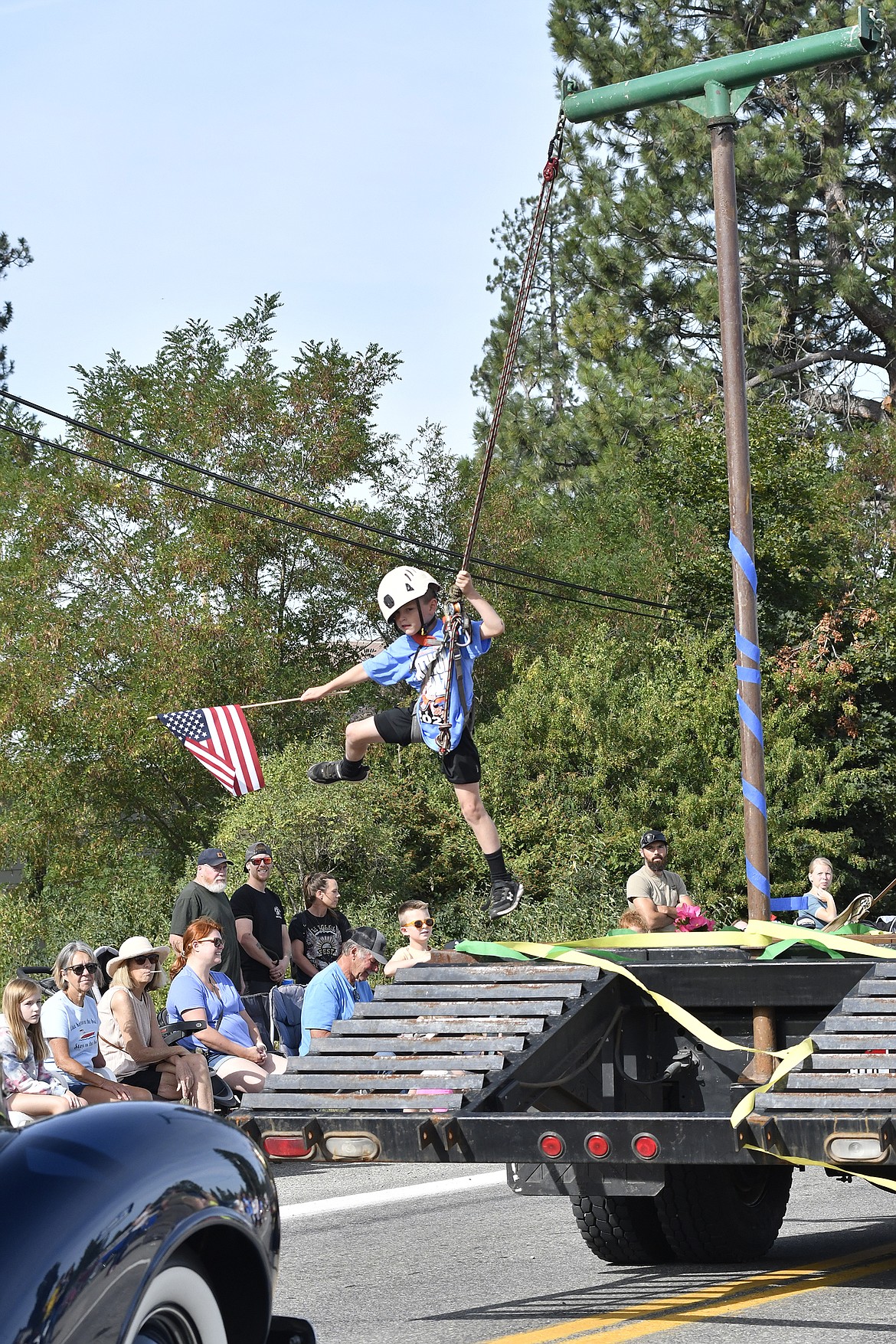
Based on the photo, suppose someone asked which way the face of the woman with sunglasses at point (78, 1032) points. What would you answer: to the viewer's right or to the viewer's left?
to the viewer's right

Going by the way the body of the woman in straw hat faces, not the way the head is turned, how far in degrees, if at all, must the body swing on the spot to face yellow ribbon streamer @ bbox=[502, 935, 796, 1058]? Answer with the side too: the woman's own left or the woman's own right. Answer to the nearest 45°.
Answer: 0° — they already face it

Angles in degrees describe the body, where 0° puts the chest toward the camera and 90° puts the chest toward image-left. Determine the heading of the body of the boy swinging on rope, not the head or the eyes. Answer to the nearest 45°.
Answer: approximately 45°

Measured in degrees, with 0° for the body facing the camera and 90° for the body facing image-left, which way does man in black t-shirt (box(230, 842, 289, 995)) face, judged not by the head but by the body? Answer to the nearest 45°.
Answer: approximately 315°

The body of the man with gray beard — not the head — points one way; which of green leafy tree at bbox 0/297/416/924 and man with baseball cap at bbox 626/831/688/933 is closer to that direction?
the man with baseball cap
